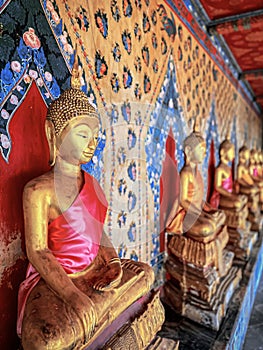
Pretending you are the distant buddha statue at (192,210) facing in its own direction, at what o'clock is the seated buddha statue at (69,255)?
The seated buddha statue is roughly at 2 o'clock from the distant buddha statue.

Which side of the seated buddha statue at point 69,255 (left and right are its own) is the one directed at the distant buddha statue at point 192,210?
left

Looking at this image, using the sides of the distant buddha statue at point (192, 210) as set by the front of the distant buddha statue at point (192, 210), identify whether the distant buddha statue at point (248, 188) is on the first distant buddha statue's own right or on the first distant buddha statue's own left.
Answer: on the first distant buddha statue's own left

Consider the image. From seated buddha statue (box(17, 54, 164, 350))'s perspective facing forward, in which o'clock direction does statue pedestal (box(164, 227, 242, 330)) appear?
The statue pedestal is roughly at 9 o'clock from the seated buddha statue.

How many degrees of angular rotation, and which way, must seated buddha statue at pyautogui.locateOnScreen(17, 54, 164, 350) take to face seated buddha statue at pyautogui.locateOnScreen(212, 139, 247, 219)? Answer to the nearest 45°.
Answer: approximately 90° to its left

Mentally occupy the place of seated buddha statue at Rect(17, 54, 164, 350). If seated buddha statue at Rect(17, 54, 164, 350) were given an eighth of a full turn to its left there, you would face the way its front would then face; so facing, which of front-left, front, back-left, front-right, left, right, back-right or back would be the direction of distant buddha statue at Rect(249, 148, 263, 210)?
front-left

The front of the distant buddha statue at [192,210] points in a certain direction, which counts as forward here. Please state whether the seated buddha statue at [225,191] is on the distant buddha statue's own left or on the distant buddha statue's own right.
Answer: on the distant buddha statue's own left

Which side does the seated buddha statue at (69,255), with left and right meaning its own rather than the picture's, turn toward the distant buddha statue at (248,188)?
left

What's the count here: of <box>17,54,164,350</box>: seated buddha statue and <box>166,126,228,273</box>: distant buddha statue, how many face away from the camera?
0

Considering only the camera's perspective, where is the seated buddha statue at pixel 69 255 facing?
facing the viewer and to the right of the viewer
